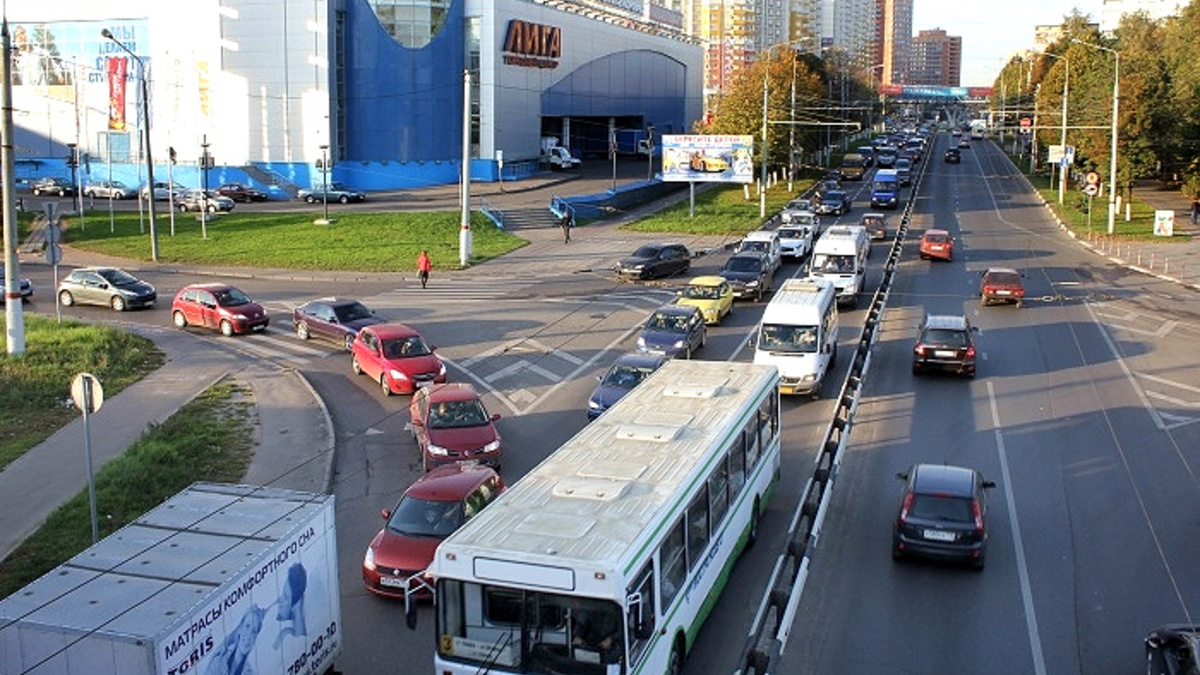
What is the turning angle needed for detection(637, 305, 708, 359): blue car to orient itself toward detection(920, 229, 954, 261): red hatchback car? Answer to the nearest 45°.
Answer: approximately 180°

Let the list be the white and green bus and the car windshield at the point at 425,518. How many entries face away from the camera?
0

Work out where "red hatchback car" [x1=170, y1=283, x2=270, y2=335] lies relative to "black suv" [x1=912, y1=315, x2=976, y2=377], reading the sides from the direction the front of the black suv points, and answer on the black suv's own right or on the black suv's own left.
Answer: on the black suv's own left

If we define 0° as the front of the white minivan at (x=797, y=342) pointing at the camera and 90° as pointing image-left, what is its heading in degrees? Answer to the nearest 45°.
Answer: approximately 0°

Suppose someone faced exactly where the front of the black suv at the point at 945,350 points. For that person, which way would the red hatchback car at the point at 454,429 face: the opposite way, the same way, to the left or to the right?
the opposite way

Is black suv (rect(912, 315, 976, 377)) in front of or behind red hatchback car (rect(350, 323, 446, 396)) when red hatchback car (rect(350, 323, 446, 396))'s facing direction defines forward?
in front

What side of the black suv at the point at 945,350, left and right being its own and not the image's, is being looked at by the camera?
back

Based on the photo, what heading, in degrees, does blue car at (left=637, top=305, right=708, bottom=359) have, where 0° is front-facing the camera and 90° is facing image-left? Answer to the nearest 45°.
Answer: approximately 45°

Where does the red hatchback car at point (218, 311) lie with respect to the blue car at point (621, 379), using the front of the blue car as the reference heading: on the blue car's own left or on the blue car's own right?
on the blue car's own right

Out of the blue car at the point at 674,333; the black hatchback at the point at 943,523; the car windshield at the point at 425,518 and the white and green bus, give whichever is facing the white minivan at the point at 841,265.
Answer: the black hatchback

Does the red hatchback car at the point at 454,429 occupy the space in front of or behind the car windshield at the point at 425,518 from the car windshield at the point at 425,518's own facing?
behind

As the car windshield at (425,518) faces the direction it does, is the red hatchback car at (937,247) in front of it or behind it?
behind

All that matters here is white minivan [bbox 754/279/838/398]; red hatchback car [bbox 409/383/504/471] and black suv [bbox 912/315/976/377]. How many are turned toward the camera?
2

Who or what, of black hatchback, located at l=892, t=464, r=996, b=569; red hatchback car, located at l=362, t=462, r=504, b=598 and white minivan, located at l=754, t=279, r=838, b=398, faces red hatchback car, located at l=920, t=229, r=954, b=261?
the black hatchback
